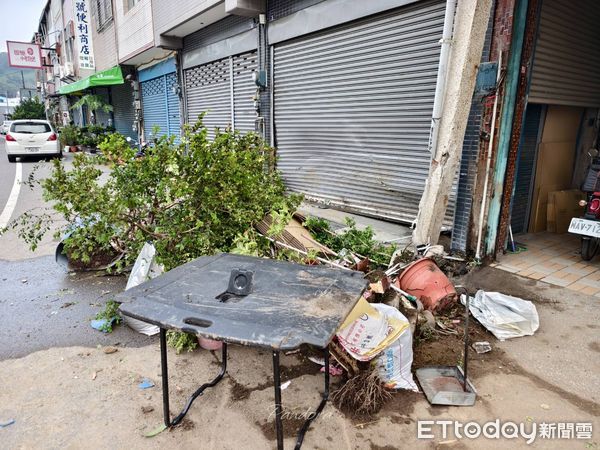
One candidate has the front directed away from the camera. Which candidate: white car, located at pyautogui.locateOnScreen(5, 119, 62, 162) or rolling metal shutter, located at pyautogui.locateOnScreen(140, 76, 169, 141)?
the white car

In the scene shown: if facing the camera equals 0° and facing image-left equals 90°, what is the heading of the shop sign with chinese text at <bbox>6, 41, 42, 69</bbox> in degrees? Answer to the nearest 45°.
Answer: approximately 0°

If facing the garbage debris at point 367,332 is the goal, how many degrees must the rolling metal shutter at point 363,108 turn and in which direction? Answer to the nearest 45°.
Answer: approximately 45° to its left

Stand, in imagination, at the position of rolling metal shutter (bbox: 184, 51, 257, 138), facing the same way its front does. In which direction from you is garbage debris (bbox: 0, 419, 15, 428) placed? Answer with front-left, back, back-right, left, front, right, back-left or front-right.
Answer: front-left

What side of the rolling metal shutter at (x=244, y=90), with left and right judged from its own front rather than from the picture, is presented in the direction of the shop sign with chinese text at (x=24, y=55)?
right

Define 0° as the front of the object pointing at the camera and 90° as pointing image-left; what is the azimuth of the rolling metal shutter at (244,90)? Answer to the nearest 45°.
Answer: approximately 45°

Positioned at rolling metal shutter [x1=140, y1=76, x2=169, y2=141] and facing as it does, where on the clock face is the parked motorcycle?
The parked motorcycle is roughly at 10 o'clock from the rolling metal shutter.

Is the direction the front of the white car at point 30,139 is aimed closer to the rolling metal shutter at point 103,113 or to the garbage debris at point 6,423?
the rolling metal shutter

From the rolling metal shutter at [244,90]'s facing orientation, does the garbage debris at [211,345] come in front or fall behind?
in front

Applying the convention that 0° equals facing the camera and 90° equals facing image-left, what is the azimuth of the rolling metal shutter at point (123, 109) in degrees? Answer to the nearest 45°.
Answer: approximately 45°
